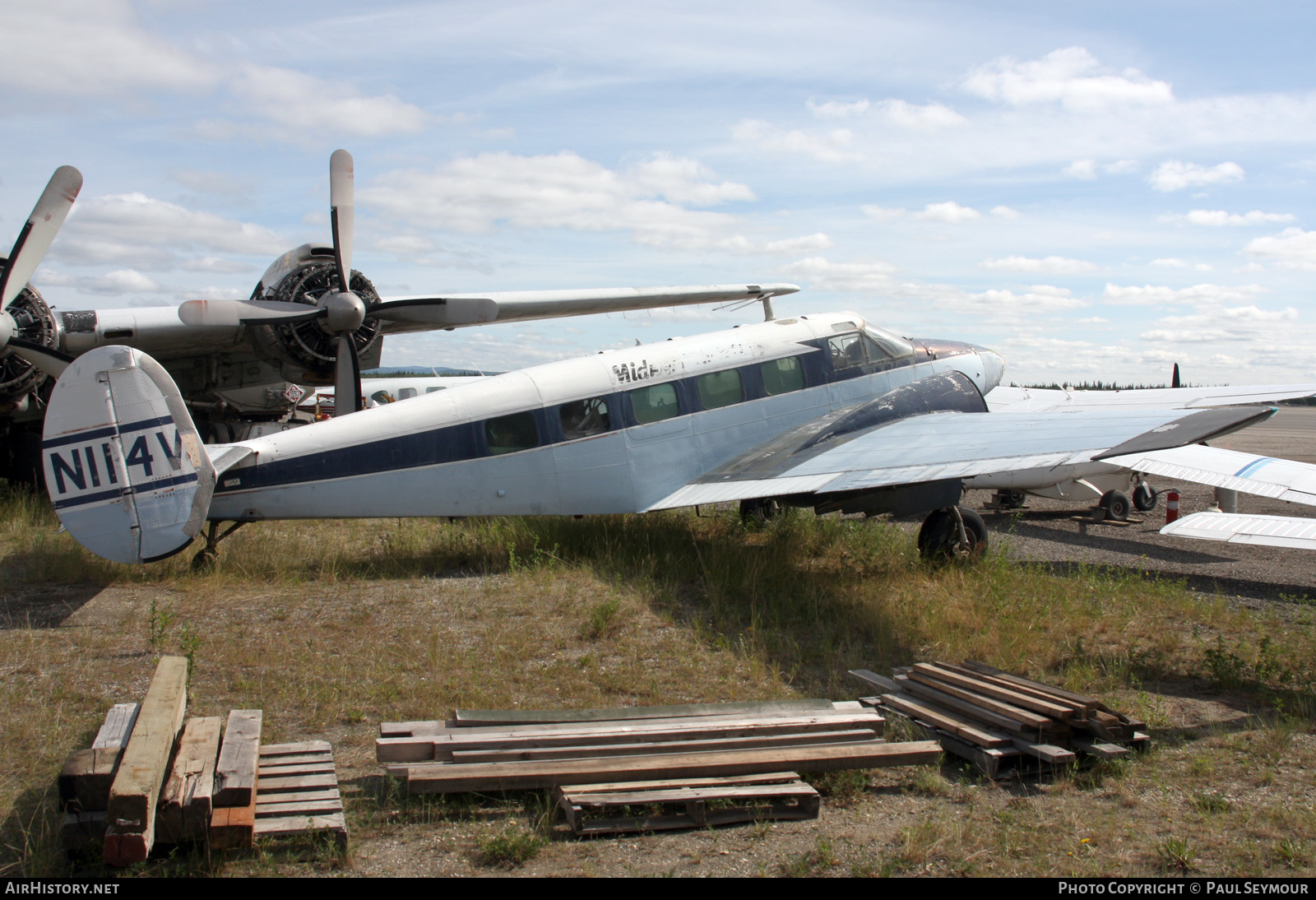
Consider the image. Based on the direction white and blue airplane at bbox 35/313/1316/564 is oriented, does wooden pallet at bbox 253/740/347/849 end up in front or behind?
behind

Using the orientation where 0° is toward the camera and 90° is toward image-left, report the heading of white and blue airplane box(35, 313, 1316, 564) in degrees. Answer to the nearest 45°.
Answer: approximately 225°

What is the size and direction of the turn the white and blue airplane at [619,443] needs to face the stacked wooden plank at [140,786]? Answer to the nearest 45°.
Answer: approximately 135° to its right

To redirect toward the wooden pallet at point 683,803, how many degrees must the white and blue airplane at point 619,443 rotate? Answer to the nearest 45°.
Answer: approximately 135° to its right

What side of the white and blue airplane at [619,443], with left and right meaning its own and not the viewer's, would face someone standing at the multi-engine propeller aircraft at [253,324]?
left

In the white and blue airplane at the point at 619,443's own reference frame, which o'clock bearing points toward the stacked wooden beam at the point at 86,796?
The stacked wooden beam is roughly at 5 o'clock from the white and blue airplane.
